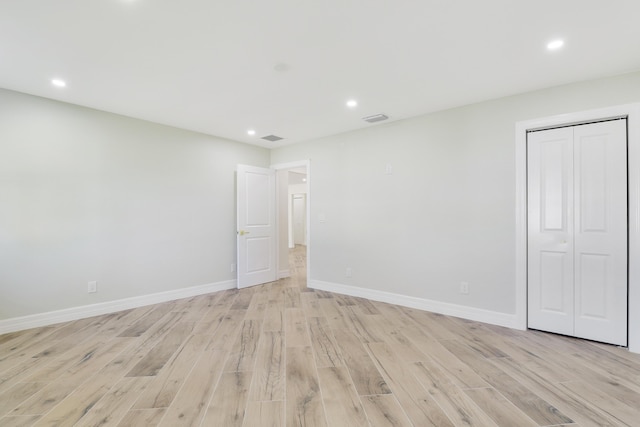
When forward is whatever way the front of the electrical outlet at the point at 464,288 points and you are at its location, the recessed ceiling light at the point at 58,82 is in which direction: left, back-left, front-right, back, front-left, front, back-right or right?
front-right

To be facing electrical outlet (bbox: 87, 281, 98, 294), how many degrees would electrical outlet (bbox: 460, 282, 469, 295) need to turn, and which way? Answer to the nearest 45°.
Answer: approximately 45° to its right

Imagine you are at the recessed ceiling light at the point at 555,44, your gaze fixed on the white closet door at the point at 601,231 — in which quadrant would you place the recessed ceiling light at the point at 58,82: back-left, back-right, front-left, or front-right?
back-left

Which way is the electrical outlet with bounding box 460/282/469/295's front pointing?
toward the camera

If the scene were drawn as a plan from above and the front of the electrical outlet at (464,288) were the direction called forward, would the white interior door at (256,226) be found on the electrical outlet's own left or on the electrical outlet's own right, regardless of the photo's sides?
on the electrical outlet's own right

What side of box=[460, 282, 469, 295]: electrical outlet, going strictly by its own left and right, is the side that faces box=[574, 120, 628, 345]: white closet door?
left

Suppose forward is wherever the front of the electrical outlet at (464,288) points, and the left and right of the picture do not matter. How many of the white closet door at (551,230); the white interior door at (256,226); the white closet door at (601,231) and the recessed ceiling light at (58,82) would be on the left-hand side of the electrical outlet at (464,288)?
2

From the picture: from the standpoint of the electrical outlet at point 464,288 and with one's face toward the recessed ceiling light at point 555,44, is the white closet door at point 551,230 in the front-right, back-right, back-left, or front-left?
front-left

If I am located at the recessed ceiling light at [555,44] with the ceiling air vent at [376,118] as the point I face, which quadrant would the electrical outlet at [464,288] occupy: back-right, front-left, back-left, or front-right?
front-right

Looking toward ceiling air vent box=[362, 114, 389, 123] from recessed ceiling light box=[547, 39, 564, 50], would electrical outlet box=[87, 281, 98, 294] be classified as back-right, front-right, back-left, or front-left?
front-left

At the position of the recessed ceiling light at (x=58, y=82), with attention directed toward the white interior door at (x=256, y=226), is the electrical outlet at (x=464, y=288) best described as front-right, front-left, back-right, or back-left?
front-right

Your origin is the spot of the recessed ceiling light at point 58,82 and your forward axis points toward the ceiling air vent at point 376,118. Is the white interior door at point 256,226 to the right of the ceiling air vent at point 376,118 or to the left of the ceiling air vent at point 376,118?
left
